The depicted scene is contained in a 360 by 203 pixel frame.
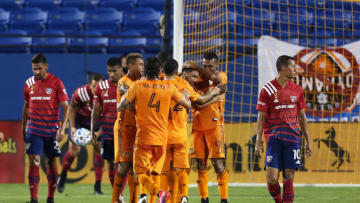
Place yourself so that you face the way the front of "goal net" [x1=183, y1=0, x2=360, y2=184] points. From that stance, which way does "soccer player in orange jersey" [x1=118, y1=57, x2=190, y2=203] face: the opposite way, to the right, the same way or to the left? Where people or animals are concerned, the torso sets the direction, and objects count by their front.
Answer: the opposite way

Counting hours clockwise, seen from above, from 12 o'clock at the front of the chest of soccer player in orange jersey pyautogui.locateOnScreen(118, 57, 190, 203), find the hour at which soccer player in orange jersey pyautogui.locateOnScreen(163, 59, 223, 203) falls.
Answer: soccer player in orange jersey pyautogui.locateOnScreen(163, 59, 223, 203) is roughly at 1 o'clock from soccer player in orange jersey pyautogui.locateOnScreen(118, 57, 190, 203).

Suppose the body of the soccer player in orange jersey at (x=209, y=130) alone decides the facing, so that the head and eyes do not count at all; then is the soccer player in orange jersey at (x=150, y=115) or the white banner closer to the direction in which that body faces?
the soccer player in orange jersey

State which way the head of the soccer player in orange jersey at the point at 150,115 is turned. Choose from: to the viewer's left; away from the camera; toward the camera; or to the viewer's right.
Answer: away from the camera

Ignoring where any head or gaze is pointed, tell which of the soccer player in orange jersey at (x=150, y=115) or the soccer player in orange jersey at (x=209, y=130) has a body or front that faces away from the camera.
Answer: the soccer player in orange jersey at (x=150, y=115)

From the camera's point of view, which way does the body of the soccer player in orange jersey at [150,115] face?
away from the camera

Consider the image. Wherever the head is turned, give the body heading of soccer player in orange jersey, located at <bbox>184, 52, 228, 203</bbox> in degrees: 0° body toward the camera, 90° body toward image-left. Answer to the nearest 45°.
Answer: approximately 45°
